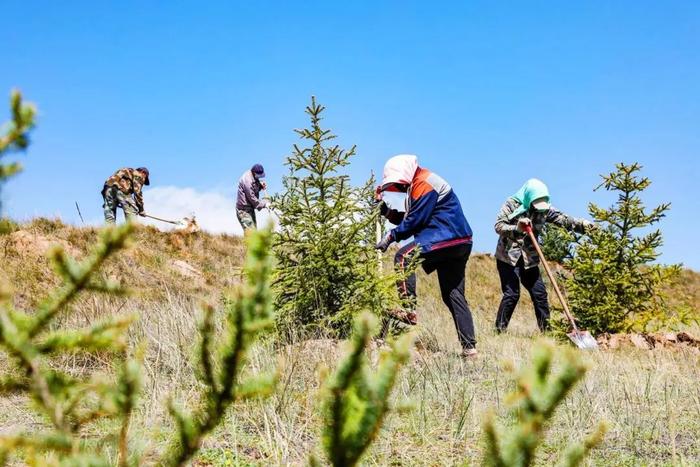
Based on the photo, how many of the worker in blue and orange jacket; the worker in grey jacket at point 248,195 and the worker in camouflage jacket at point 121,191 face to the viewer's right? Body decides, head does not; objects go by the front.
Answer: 2

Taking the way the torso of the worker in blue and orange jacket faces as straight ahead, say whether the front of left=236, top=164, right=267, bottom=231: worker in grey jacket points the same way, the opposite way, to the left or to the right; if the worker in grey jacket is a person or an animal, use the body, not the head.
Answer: the opposite way

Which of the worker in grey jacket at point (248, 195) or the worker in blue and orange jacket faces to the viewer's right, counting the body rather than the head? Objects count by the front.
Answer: the worker in grey jacket

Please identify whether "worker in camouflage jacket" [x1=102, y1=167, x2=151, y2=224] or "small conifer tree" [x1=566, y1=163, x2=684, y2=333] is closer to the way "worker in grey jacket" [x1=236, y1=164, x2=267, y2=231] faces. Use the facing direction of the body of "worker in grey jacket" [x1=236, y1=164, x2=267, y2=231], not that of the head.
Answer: the small conifer tree

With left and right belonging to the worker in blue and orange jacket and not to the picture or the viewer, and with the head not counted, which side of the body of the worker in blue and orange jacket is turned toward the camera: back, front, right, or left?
left

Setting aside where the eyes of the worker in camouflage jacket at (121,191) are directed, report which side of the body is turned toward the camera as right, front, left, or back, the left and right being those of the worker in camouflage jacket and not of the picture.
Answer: right

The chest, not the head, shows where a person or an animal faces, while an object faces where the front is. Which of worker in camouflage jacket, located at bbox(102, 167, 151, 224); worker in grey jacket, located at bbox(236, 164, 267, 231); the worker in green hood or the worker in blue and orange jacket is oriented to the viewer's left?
the worker in blue and orange jacket

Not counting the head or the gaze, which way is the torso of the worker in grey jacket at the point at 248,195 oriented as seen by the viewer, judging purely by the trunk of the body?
to the viewer's right

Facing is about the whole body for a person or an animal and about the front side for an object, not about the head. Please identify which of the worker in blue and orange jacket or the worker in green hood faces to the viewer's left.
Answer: the worker in blue and orange jacket

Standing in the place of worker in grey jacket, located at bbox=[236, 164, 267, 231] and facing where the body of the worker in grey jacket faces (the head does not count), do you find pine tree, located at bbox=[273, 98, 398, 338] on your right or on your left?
on your right

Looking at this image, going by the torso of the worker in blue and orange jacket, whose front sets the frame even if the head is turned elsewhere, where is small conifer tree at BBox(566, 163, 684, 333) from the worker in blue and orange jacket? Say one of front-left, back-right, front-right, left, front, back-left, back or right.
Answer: back-right

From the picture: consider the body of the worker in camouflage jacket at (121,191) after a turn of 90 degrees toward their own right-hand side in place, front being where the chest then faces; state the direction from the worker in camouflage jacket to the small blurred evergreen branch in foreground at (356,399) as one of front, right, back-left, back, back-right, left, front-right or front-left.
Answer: front

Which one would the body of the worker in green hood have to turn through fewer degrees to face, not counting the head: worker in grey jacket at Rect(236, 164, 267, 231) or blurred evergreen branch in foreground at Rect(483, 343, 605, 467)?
the blurred evergreen branch in foreground

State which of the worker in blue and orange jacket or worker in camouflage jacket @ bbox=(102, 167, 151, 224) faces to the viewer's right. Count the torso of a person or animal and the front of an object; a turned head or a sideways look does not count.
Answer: the worker in camouflage jacket

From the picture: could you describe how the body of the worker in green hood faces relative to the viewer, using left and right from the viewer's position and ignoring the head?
facing the viewer and to the right of the viewer

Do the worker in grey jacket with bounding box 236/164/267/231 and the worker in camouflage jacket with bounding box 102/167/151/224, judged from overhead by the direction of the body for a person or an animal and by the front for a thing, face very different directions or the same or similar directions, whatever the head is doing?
same or similar directions
